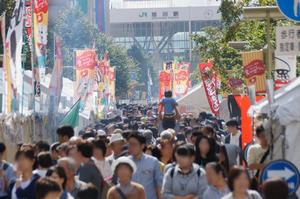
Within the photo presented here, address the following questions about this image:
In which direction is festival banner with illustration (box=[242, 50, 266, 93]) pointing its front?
toward the camera

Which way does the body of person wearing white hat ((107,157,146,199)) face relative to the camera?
toward the camera

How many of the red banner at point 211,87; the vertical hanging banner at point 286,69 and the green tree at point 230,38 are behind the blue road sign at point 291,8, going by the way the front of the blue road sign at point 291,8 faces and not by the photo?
3

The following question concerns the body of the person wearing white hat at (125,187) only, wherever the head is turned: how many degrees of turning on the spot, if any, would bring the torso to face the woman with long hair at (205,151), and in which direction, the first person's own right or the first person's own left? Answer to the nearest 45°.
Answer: approximately 135° to the first person's own left

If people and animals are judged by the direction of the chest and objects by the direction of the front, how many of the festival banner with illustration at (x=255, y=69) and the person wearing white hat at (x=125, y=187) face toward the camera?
2

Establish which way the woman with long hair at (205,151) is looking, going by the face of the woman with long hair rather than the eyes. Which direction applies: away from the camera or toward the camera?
toward the camera

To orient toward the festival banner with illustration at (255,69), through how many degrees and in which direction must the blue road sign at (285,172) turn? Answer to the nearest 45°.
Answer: approximately 180°

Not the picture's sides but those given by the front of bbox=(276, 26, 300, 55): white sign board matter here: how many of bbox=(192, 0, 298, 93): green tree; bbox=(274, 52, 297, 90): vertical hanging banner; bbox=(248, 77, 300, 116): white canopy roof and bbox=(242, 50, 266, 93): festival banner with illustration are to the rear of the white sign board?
3

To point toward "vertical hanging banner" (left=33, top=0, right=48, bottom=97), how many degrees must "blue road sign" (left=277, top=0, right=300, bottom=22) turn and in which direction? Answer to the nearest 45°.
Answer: approximately 135° to its right

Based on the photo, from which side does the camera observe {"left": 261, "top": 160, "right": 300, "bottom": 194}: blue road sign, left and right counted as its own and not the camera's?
front

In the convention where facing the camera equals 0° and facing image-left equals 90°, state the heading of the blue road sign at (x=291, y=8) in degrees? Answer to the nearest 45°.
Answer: approximately 0°

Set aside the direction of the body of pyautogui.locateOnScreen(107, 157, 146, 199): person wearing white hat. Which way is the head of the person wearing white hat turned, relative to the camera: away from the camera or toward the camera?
toward the camera

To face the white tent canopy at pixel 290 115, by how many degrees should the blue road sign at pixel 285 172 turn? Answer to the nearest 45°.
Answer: approximately 180°
